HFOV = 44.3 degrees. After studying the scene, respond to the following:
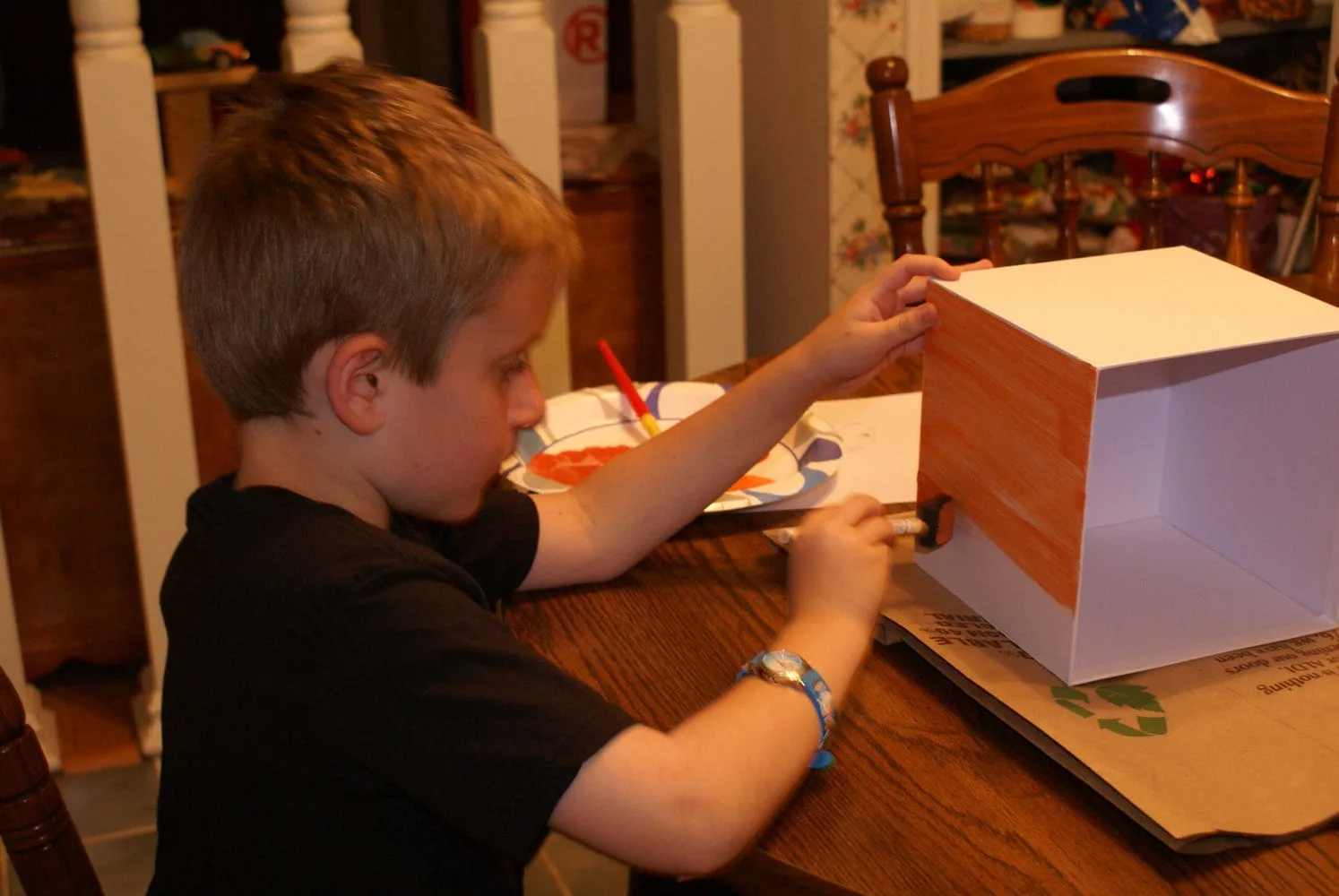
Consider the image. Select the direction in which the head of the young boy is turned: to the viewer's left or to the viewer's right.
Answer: to the viewer's right

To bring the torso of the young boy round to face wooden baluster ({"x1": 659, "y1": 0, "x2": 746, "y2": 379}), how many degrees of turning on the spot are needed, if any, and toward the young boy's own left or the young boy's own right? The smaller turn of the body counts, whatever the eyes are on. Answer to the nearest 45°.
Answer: approximately 90° to the young boy's own left

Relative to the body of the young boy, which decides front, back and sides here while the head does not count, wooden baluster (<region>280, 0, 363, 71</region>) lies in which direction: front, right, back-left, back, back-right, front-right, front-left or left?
left

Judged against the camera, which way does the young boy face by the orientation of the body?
to the viewer's right

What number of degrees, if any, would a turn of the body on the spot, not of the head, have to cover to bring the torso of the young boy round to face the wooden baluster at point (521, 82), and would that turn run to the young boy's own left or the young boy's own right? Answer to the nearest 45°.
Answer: approximately 90° to the young boy's own left

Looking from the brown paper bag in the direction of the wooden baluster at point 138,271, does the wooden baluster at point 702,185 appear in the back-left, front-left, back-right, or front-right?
front-right
